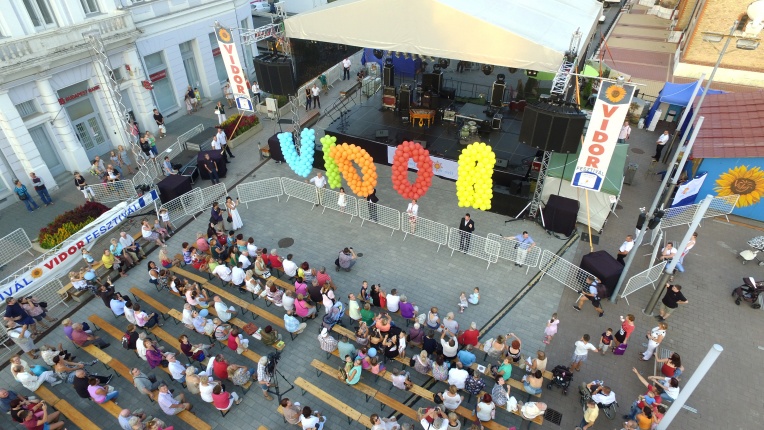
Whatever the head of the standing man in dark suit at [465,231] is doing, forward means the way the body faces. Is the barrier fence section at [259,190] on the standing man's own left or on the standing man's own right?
on the standing man's own right

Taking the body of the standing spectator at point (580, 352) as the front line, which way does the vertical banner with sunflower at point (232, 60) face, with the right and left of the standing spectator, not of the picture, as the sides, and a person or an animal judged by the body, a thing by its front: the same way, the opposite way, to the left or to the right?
the opposite way

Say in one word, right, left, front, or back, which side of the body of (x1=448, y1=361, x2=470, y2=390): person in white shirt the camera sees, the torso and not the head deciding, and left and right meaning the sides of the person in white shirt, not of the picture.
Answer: back

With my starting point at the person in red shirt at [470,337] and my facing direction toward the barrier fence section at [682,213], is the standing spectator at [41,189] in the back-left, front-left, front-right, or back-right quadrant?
back-left

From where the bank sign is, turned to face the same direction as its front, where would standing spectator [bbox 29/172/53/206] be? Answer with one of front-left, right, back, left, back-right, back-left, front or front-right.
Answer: right

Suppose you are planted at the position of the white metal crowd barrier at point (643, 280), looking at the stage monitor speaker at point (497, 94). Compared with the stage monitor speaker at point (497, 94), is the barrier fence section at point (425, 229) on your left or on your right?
left

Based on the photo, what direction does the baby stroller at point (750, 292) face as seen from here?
to the viewer's left

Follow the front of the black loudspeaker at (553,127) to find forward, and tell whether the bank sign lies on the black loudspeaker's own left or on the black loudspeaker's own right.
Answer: on the black loudspeaker's own right

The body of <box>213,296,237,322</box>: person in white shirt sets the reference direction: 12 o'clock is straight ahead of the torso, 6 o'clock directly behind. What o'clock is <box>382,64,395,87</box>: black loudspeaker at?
The black loudspeaker is roughly at 12 o'clock from the person in white shirt.

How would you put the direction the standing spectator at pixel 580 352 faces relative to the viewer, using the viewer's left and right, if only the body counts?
facing away from the viewer and to the left of the viewer

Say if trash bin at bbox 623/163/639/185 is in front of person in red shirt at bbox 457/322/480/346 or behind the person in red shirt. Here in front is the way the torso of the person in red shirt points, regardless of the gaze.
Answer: in front

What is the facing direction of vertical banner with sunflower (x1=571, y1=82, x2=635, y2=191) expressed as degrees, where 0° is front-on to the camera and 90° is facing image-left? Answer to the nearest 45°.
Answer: approximately 0°

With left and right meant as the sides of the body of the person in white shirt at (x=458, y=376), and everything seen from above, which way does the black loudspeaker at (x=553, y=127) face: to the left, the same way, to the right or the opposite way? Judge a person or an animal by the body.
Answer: the opposite way
